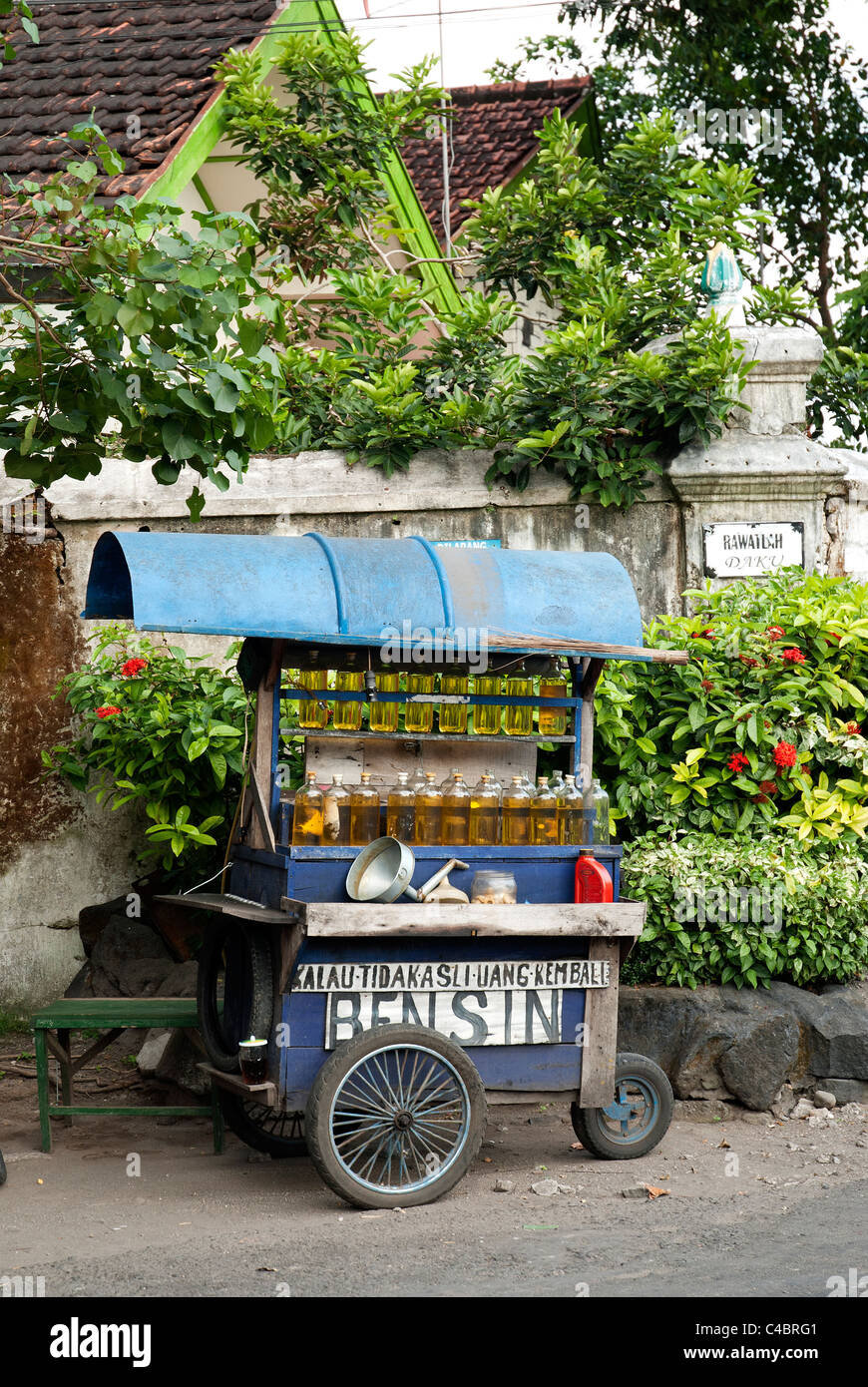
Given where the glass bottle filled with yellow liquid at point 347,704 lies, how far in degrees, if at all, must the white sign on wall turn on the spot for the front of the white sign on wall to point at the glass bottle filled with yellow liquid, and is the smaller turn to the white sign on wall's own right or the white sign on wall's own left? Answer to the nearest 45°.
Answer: approximately 45° to the white sign on wall's own right

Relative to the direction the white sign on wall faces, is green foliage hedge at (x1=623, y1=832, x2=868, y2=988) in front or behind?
in front

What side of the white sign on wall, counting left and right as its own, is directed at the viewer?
front

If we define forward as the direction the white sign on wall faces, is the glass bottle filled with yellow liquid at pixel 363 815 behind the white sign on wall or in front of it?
in front

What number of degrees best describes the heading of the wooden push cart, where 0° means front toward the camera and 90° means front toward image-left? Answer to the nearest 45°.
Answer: approximately 0°

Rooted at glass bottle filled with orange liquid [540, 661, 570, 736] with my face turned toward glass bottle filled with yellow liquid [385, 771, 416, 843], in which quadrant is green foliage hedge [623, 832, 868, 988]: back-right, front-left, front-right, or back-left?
back-right

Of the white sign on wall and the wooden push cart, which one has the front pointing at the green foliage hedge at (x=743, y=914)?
the white sign on wall
